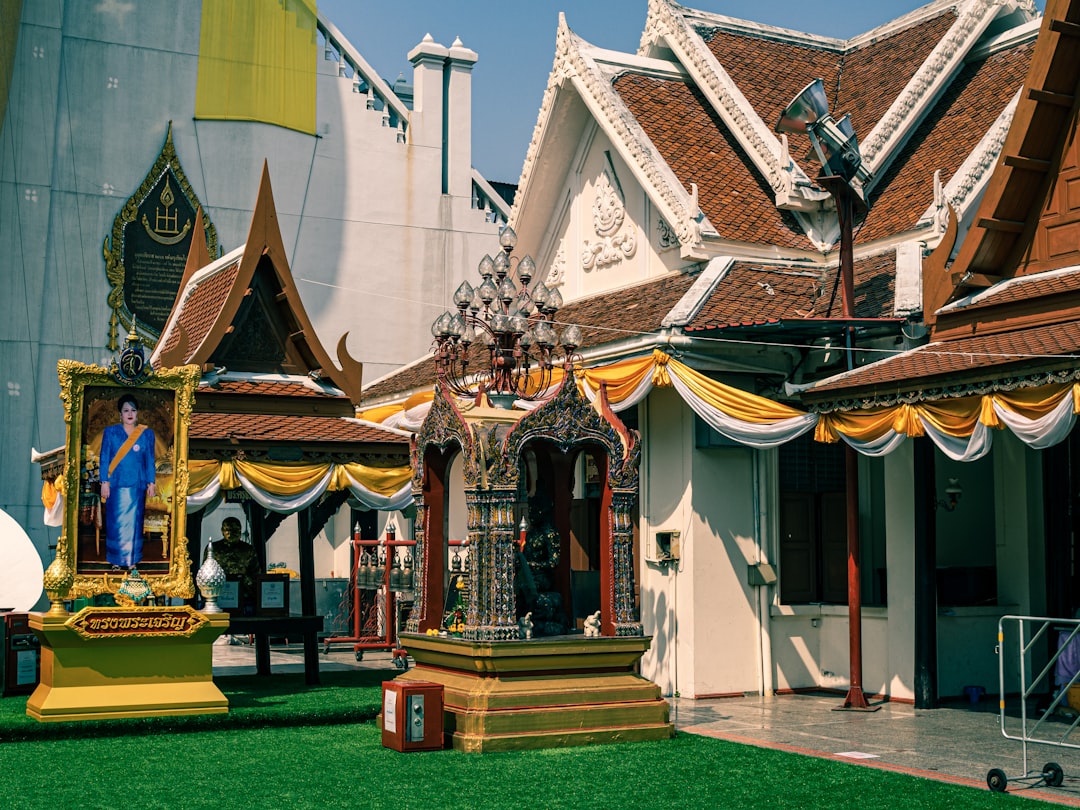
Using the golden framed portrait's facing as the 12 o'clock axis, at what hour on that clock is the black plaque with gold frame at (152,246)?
The black plaque with gold frame is roughly at 6 o'clock from the golden framed portrait.

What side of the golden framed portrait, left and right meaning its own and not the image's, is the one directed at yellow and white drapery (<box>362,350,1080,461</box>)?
left

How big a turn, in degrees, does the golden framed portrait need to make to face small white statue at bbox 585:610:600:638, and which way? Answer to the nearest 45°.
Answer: approximately 45° to its left

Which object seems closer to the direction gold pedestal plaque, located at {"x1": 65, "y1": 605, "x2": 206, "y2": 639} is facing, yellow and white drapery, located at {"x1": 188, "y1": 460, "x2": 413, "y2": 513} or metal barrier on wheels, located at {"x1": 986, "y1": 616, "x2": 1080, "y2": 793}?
the metal barrier on wheels

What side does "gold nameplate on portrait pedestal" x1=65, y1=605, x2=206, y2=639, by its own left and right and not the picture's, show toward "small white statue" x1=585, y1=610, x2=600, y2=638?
left

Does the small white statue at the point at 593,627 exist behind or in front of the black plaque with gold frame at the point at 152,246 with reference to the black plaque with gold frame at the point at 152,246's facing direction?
in front

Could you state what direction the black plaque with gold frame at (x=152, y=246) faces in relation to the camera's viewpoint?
facing the viewer and to the right of the viewer

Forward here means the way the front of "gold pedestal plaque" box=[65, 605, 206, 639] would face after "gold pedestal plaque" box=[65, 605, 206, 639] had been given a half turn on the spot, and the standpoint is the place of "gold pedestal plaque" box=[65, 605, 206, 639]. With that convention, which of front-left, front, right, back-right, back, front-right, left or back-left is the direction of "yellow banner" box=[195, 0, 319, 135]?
front

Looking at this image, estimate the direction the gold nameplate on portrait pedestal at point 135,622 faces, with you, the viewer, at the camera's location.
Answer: facing the viewer

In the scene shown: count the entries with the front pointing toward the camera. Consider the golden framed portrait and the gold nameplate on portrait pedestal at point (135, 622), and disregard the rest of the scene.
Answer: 2

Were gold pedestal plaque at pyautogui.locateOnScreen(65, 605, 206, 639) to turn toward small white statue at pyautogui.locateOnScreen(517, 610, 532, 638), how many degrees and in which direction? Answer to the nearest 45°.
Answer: approximately 45° to its left

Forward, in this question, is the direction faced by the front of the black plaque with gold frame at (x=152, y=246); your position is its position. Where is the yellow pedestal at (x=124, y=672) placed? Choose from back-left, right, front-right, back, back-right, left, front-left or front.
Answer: front-right
